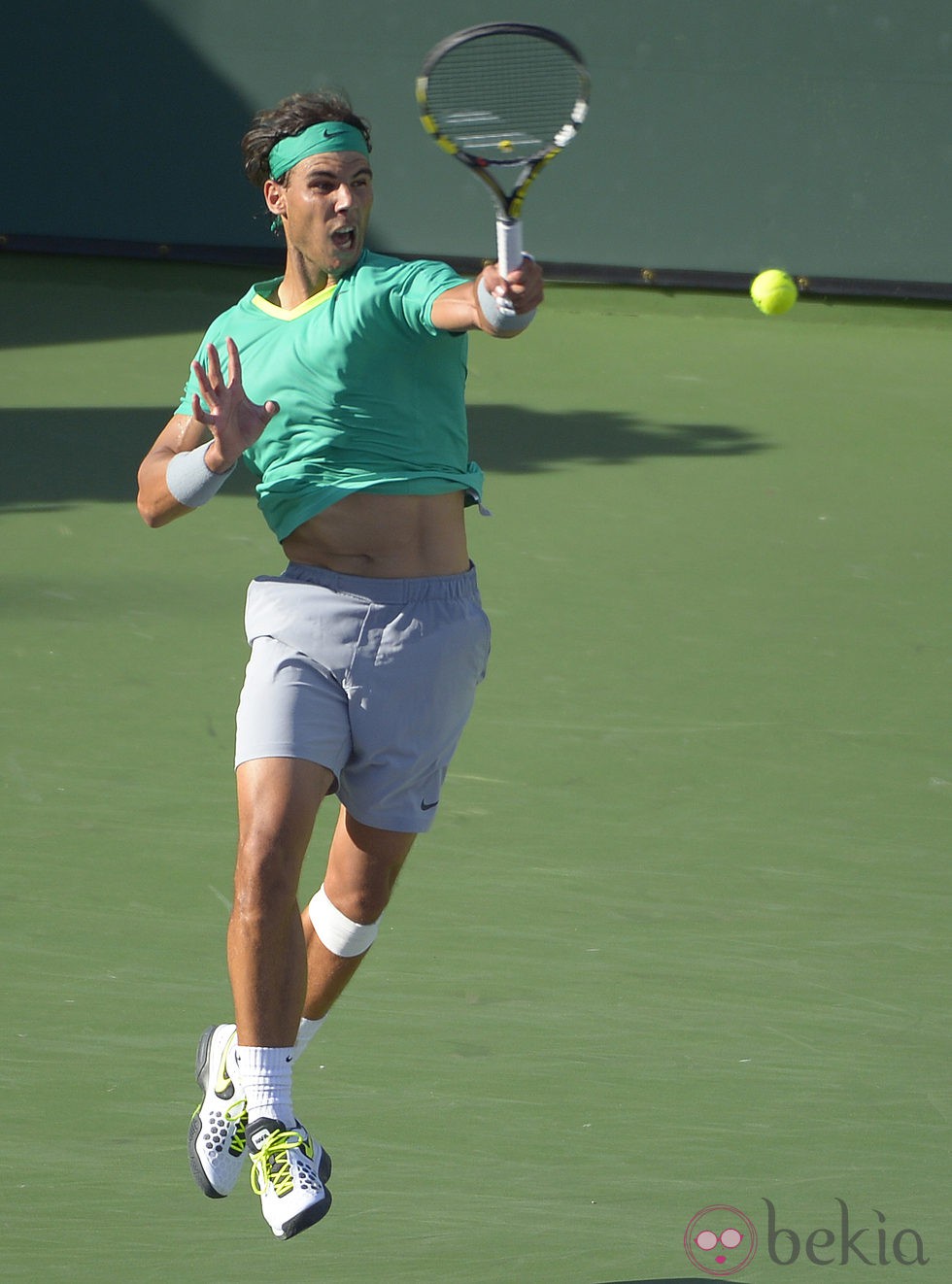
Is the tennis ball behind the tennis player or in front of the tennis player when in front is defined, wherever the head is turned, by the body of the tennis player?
behind

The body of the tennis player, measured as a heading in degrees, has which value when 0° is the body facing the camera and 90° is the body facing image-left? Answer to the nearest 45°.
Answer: approximately 0°
